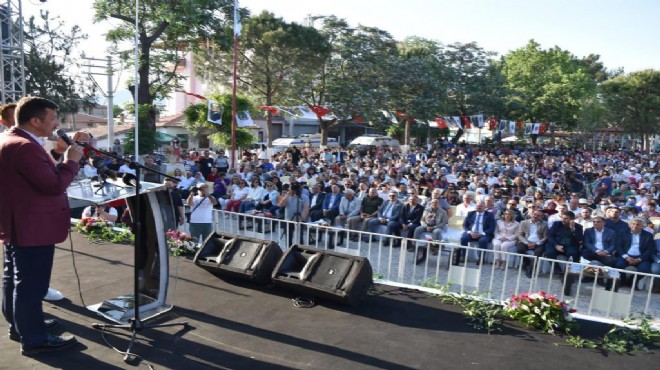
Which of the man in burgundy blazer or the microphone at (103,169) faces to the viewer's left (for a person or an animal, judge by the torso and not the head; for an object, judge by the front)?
the microphone

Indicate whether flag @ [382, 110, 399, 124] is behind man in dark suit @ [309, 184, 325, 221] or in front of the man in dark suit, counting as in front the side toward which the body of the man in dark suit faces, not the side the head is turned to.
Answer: behind

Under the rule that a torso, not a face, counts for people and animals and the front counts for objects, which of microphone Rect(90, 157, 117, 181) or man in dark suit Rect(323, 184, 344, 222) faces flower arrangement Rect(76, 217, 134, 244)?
the man in dark suit

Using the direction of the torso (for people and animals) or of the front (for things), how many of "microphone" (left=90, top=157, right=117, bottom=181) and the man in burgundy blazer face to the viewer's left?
1

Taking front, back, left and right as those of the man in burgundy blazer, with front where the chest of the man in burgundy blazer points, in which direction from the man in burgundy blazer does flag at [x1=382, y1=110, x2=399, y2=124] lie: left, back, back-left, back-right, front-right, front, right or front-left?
front-left

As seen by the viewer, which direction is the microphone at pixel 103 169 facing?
to the viewer's left

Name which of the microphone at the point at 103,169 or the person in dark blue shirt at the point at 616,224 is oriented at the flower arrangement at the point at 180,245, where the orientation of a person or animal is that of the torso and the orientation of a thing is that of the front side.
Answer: the person in dark blue shirt

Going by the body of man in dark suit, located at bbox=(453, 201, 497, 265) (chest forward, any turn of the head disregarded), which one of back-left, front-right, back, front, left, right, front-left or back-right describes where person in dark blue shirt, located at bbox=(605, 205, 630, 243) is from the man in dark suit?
back-left

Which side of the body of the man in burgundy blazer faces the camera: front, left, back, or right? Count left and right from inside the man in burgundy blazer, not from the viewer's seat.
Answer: right

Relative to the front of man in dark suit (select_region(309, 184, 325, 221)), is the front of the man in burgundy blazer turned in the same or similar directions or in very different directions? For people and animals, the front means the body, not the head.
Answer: very different directions

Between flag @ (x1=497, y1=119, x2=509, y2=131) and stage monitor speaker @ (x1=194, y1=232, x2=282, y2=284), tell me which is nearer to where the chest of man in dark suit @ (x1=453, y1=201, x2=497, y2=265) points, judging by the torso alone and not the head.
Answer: the stage monitor speaker

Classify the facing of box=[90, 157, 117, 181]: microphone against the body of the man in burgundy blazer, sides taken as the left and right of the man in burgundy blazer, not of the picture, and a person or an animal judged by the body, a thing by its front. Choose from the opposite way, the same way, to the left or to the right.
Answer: the opposite way

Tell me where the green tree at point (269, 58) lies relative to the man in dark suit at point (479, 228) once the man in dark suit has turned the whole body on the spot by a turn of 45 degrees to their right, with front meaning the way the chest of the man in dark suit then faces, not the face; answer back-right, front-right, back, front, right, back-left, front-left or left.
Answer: front-right

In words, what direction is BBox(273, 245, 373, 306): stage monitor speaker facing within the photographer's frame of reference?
facing the viewer and to the left of the viewer
